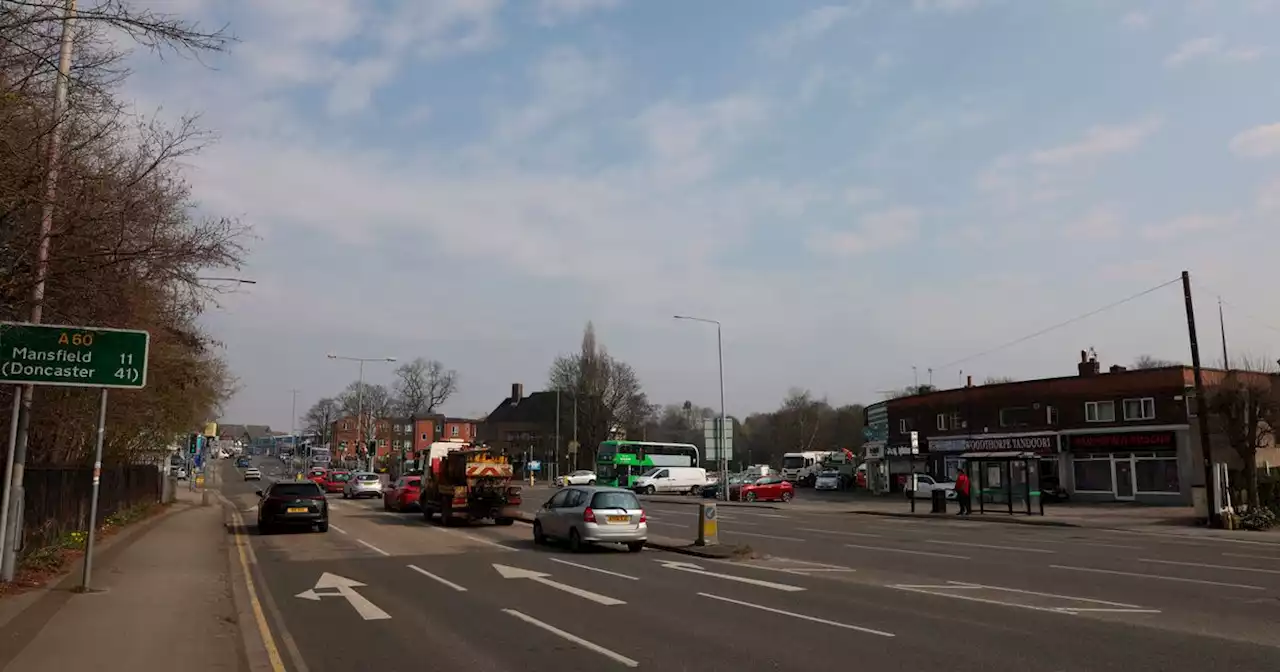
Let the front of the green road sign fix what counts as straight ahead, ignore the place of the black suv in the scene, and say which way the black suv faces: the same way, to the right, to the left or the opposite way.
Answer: the opposite way

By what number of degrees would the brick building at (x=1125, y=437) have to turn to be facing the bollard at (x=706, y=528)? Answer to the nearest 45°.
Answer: approximately 45° to its left

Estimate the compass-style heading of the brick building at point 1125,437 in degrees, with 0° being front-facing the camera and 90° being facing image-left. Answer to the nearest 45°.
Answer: approximately 45°

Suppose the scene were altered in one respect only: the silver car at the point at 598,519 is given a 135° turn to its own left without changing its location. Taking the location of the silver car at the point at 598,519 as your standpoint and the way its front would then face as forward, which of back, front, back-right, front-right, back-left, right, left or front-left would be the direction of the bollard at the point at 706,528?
left

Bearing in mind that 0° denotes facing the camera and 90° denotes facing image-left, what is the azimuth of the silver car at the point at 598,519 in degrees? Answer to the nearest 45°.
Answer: approximately 135°

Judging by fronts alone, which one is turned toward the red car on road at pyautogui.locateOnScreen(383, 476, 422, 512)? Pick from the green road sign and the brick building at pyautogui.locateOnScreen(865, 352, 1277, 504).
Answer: the brick building

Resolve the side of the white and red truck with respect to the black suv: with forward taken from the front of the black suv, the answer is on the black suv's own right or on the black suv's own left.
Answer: on the black suv's own right

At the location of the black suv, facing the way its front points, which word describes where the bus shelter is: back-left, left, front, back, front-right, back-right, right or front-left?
right

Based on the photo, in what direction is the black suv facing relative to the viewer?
away from the camera

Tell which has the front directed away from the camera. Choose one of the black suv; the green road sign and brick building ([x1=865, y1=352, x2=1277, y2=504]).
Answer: the black suv

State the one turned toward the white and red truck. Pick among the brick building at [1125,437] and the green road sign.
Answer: the brick building

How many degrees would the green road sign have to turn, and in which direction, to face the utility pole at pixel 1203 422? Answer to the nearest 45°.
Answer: approximately 90° to its left
